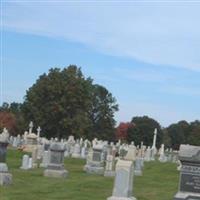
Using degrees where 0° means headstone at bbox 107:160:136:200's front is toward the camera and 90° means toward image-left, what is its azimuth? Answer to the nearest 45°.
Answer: approximately 45°

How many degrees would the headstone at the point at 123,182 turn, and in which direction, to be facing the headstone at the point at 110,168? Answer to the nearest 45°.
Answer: approximately 135° to its right

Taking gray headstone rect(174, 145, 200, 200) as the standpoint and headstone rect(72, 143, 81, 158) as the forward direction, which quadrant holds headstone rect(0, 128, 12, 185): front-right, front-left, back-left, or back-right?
front-left

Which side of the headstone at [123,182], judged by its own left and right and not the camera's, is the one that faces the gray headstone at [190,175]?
left

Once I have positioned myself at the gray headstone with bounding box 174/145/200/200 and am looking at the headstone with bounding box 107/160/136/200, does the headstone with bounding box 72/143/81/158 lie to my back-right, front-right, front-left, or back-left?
front-right

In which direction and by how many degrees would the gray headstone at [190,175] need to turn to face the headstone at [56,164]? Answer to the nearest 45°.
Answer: approximately 135° to its right

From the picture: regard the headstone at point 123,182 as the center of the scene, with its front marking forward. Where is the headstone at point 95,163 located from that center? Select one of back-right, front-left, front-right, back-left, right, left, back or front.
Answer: back-right

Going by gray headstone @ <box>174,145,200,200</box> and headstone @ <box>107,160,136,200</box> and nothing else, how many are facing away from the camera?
0

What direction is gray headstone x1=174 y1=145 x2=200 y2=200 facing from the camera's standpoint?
toward the camera

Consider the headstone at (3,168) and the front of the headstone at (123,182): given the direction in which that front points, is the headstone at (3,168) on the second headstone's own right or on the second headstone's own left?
on the second headstone's own right
